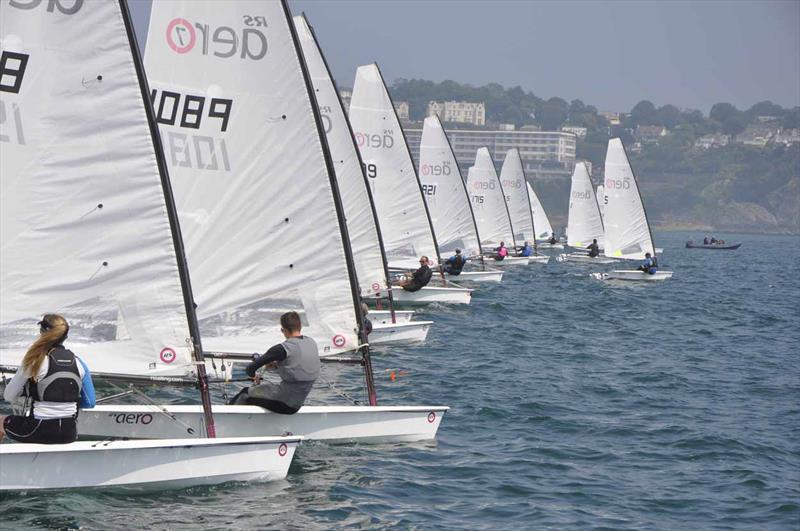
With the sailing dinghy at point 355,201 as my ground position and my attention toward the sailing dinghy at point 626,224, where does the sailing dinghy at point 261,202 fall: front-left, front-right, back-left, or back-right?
back-right

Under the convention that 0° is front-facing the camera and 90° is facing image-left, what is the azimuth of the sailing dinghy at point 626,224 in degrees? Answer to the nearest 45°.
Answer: approximately 270°

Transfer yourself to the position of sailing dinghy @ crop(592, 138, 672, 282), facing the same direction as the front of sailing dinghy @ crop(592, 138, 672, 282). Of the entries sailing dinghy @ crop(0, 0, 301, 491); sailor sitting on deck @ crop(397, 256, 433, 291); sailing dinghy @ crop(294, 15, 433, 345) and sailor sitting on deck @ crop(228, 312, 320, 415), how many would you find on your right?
4

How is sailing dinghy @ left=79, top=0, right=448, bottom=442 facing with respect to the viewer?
to the viewer's right

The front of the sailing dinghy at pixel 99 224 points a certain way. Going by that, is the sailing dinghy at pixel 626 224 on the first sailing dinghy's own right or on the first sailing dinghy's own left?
on the first sailing dinghy's own left

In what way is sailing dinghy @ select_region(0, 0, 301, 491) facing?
to the viewer's right

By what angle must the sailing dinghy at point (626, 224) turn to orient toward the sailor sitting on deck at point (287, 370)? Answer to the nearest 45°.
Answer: approximately 90° to its right

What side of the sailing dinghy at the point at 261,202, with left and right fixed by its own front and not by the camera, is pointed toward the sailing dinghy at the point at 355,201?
left
